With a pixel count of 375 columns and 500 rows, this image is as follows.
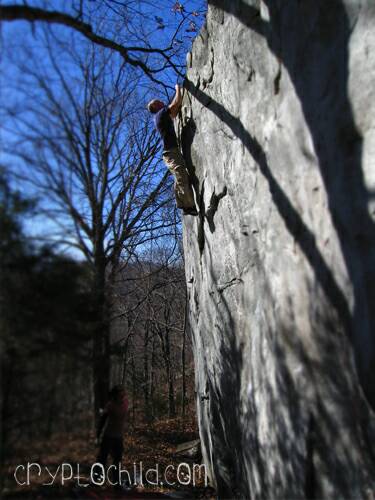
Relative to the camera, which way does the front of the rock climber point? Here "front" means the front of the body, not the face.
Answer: to the viewer's right
